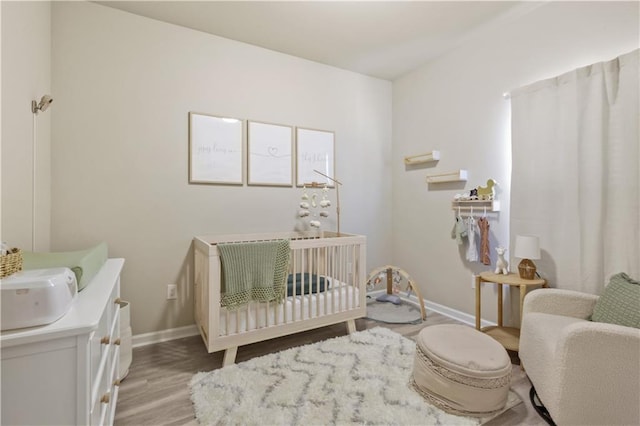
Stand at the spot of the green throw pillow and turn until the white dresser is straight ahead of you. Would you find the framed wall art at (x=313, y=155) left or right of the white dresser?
right

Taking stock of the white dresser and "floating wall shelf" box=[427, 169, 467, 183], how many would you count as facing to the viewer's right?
1

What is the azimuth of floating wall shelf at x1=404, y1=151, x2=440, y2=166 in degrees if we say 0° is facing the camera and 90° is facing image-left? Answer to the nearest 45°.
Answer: approximately 45°

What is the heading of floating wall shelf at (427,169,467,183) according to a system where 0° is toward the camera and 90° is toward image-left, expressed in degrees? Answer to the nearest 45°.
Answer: approximately 45°

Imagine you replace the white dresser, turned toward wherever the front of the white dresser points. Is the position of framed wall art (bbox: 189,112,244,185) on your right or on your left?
on your left

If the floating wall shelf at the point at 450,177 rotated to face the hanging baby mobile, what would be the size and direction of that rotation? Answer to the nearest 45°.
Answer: approximately 45° to its right

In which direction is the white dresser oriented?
to the viewer's right

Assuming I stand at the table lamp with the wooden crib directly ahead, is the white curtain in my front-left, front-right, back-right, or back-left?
back-left

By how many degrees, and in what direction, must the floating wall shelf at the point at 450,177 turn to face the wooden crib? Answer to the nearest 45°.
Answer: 0° — it already faces it
